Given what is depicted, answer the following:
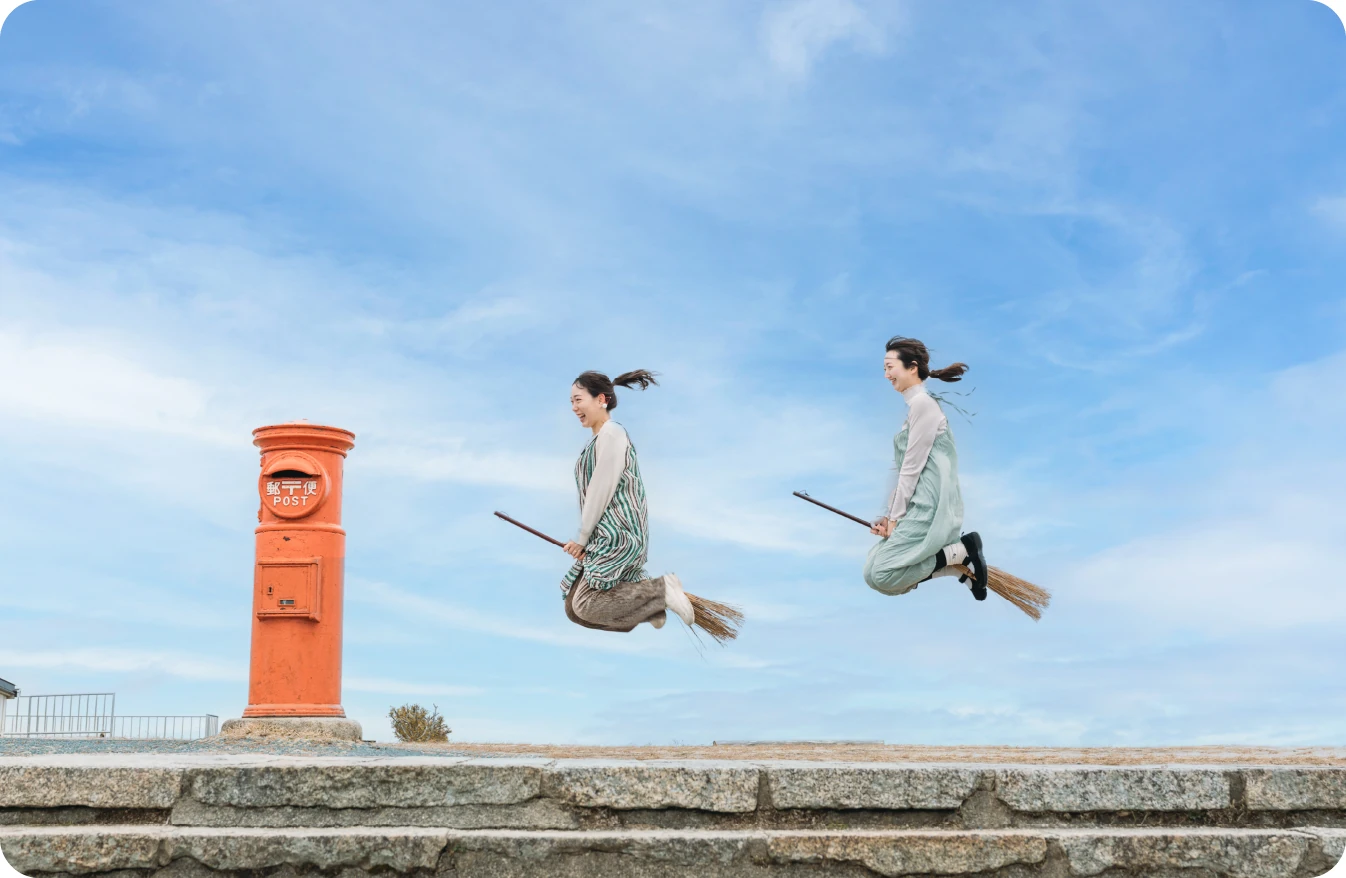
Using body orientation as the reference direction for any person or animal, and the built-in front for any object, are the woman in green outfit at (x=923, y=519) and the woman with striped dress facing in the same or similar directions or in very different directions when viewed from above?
same or similar directions

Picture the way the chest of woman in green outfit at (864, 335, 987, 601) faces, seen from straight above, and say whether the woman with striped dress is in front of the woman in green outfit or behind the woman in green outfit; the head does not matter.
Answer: in front

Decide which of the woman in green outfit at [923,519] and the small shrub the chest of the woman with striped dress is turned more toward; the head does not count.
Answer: the small shrub

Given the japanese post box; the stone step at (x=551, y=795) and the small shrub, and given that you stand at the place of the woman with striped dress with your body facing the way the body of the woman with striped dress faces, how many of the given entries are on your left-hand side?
1

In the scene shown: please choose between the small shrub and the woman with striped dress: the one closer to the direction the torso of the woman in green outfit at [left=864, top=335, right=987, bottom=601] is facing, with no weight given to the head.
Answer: the woman with striped dress

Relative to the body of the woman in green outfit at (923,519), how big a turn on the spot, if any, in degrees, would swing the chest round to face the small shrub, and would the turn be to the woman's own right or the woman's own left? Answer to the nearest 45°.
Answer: approximately 45° to the woman's own right

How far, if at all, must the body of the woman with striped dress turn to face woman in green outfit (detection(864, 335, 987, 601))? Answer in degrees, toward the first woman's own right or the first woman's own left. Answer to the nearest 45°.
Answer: approximately 180°

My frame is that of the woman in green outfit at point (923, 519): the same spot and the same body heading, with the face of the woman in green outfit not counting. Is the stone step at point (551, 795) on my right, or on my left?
on my left

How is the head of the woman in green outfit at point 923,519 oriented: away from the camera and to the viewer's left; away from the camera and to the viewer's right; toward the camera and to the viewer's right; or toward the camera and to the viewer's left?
toward the camera and to the viewer's left

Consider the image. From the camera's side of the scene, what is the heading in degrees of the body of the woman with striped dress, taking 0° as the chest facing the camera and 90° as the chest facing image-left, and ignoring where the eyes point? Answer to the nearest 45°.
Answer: approximately 90°

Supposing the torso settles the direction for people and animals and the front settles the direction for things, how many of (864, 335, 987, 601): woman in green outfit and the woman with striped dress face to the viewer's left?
2

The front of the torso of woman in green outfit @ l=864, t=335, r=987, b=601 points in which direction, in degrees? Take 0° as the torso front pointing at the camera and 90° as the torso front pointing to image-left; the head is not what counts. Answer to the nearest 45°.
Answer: approximately 90°

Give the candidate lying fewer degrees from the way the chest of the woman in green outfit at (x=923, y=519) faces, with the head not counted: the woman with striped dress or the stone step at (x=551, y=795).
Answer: the woman with striped dress
